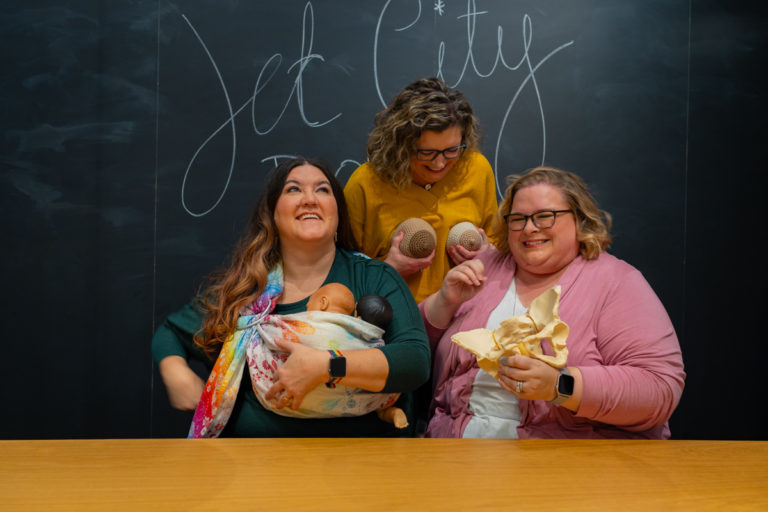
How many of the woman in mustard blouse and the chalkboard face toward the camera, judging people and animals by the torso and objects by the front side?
2

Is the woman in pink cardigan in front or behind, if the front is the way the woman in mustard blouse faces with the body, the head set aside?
in front

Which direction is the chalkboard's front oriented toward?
toward the camera

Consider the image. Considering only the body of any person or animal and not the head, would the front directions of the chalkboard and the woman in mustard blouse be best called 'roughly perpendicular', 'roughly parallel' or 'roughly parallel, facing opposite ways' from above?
roughly parallel

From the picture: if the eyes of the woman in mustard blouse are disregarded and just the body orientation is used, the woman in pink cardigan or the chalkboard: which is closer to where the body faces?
the woman in pink cardigan

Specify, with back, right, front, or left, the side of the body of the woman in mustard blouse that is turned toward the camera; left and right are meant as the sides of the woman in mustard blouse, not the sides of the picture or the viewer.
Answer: front

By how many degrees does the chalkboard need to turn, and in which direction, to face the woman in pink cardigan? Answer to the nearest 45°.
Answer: approximately 45° to its left

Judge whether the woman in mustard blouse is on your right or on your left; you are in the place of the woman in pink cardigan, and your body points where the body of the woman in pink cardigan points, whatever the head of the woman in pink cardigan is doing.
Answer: on your right
